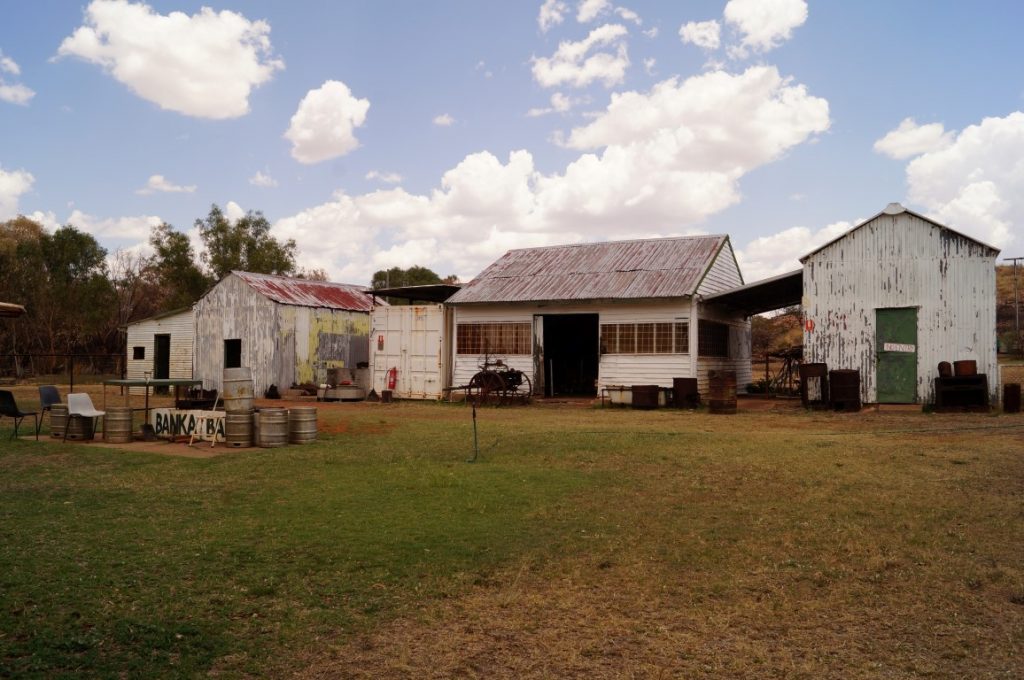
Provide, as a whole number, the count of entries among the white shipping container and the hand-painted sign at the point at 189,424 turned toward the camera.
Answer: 2

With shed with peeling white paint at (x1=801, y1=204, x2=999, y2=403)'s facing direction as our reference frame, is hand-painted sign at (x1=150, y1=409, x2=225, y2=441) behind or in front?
in front

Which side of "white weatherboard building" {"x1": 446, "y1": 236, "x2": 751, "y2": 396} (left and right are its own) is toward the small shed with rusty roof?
right

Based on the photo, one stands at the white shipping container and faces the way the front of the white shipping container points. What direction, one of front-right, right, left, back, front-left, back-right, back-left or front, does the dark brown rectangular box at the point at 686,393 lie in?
front-left

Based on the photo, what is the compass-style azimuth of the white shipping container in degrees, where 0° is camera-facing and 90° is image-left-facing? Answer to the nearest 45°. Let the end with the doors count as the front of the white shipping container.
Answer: approximately 0°

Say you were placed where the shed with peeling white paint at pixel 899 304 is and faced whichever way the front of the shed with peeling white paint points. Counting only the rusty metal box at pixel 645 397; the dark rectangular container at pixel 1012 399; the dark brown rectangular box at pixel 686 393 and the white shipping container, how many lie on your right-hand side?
3

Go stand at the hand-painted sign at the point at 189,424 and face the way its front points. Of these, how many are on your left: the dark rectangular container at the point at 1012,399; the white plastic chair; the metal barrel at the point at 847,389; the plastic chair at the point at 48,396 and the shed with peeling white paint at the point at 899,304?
3
